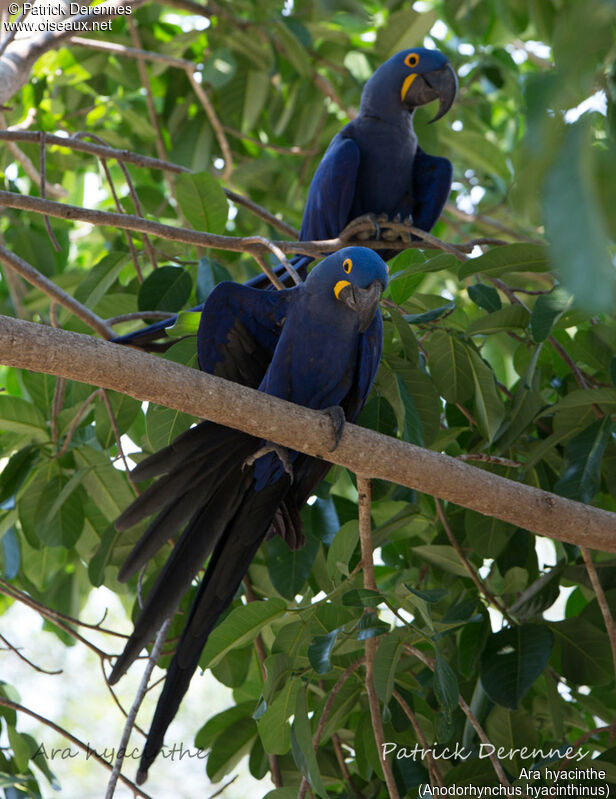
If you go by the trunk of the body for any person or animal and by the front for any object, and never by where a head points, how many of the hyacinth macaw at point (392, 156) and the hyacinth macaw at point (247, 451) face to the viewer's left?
0

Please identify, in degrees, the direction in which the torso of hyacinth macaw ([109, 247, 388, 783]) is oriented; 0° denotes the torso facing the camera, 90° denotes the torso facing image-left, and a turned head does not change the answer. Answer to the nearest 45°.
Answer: approximately 315°

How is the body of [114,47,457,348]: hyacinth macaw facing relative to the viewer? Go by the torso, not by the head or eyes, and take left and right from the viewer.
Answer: facing the viewer and to the right of the viewer

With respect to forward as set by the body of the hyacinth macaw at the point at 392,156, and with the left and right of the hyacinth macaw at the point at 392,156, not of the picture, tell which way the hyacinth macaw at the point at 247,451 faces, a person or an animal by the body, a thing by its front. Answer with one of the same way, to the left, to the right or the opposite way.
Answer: the same way
